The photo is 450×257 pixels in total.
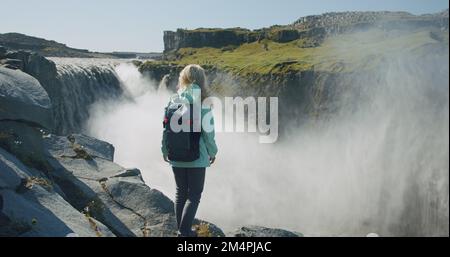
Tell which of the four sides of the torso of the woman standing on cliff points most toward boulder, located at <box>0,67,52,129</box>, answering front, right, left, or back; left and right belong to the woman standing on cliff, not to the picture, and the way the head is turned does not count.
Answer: left

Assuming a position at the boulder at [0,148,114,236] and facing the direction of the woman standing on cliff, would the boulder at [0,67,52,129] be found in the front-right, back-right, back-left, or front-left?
back-left

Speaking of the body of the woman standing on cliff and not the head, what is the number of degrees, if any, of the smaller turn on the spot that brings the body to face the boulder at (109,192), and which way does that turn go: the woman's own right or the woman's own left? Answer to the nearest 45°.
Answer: approximately 90° to the woman's own left

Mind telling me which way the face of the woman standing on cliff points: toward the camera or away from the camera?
away from the camera

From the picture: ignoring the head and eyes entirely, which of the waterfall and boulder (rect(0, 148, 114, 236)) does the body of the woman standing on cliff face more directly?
the waterfall

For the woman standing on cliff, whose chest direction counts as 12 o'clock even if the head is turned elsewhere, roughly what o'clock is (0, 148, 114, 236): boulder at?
The boulder is roughly at 8 o'clock from the woman standing on cliff.

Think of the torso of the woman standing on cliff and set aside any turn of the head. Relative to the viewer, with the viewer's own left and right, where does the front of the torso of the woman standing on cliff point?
facing away from the viewer and to the right of the viewer
